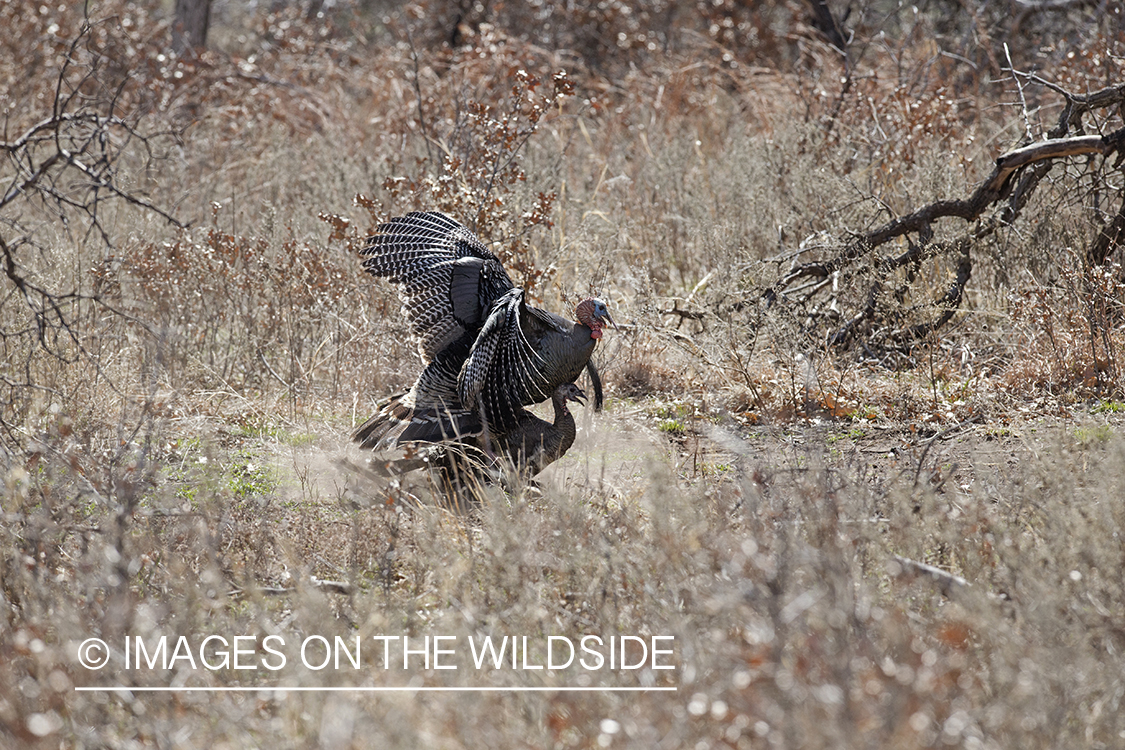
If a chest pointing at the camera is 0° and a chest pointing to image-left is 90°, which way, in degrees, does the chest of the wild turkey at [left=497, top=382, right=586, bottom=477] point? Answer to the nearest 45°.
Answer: approximately 270°

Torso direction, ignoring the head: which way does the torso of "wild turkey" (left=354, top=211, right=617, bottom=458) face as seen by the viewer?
to the viewer's right

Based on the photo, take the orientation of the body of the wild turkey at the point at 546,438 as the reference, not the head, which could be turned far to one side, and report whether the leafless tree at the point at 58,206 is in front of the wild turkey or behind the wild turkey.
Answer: behind

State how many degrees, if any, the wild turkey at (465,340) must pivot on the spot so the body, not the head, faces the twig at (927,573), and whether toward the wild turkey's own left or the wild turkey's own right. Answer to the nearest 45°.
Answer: approximately 45° to the wild turkey's own right

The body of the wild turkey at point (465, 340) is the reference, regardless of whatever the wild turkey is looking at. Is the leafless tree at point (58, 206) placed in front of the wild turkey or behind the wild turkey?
behind

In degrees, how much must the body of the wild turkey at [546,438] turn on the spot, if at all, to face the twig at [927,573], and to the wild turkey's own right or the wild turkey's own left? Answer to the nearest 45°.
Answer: approximately 45° to the wild turkey's own right

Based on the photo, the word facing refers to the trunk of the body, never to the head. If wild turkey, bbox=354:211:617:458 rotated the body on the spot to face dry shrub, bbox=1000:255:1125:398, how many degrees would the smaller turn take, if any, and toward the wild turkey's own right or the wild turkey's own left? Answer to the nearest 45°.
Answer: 0° — it already faces it
